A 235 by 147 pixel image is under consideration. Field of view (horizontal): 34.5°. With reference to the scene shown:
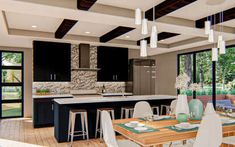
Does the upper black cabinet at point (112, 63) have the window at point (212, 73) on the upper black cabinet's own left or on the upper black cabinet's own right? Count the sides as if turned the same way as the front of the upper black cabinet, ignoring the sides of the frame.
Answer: on the upper black cabinet's own left

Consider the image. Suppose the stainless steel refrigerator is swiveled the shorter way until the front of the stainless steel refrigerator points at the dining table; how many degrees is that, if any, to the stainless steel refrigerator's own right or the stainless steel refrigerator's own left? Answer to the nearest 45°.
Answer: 0° — it already faces it

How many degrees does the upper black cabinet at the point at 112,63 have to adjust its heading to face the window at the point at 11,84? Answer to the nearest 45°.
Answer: approximately 90° to its right

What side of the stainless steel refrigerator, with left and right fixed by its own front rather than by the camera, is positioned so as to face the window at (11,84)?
right

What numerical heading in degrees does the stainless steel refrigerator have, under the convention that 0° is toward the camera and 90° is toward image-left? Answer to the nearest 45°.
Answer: approximately 0°

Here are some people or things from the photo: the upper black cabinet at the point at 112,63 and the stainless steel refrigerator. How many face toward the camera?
2

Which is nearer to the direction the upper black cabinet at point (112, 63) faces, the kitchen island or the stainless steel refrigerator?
the kitchen island
